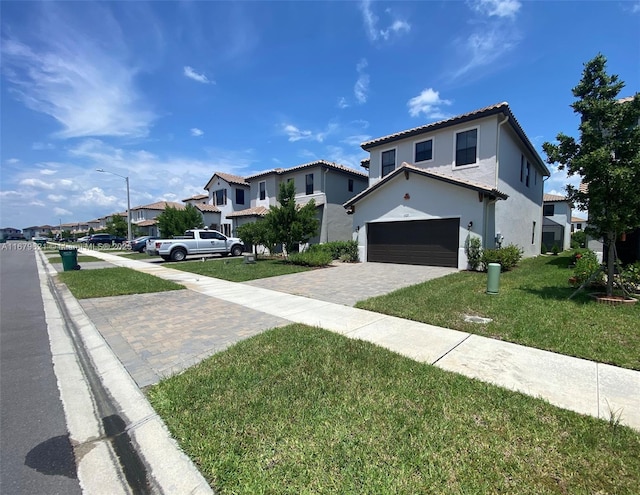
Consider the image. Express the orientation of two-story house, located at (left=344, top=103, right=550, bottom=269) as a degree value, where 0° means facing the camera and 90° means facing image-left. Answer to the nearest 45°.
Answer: approximately 45°

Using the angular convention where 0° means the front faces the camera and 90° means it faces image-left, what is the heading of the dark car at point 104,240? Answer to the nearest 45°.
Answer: approximately 270°

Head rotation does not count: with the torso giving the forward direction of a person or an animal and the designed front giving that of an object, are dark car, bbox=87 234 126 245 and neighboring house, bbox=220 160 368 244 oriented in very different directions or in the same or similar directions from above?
very different directions

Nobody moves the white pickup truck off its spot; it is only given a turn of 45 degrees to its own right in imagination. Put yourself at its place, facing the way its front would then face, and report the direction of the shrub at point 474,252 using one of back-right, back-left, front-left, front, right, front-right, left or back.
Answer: front-right

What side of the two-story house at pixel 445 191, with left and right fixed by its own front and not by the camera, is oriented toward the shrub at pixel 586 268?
left

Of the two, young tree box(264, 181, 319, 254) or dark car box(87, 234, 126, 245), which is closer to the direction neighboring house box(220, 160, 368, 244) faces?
the young tree

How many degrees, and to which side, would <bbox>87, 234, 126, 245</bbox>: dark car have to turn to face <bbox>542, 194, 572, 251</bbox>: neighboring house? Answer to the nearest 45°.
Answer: approximately 45° to its right

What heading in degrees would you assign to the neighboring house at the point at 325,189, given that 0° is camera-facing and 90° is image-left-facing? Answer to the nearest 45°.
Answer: approximately 45°

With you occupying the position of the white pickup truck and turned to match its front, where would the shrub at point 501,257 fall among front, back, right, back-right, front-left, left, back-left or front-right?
right

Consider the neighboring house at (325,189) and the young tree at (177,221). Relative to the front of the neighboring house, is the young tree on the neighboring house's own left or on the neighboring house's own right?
on the neighboring house's own right

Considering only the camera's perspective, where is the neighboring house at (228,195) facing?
facing the viewer and to the left of the viewer
